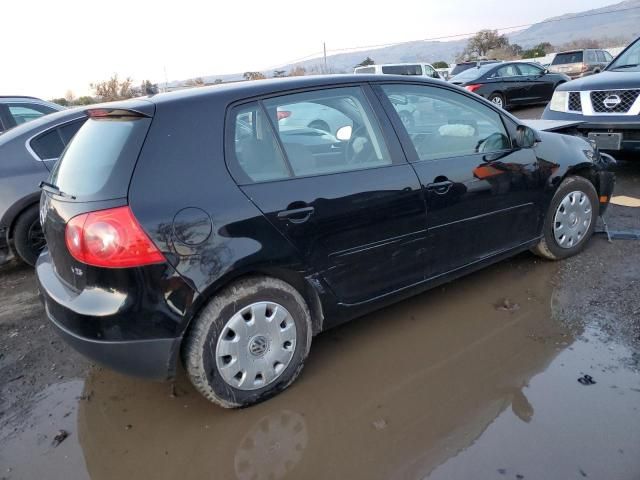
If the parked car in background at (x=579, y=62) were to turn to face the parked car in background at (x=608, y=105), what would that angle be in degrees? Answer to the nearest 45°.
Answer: approximately 135° to its right

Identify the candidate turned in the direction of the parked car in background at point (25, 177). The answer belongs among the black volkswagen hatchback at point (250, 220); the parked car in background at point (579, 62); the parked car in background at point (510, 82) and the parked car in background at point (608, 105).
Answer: the parked car in background at point (608, 105)

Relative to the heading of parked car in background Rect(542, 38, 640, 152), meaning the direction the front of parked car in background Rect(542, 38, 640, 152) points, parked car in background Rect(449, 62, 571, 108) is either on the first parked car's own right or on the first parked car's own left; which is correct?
on the first parked car's own right

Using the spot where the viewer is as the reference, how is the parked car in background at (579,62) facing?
facing away from the viewer and to the right of the viewer

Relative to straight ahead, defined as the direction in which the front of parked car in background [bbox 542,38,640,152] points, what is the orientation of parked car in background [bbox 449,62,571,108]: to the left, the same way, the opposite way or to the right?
the opposite way

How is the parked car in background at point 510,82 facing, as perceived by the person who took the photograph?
facing away from the viewer and to the right of the viewer

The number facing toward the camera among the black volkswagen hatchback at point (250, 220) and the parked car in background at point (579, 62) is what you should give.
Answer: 0

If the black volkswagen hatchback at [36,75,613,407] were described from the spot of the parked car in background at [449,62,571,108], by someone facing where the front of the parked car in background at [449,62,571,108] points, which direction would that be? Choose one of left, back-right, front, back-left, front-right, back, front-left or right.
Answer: back-right

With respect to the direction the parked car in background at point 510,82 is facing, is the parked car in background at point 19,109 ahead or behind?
behind

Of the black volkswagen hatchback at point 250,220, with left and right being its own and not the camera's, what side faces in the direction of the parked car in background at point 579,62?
front

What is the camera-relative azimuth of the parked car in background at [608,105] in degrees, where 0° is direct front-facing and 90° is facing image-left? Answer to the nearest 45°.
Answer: approximately 45°
